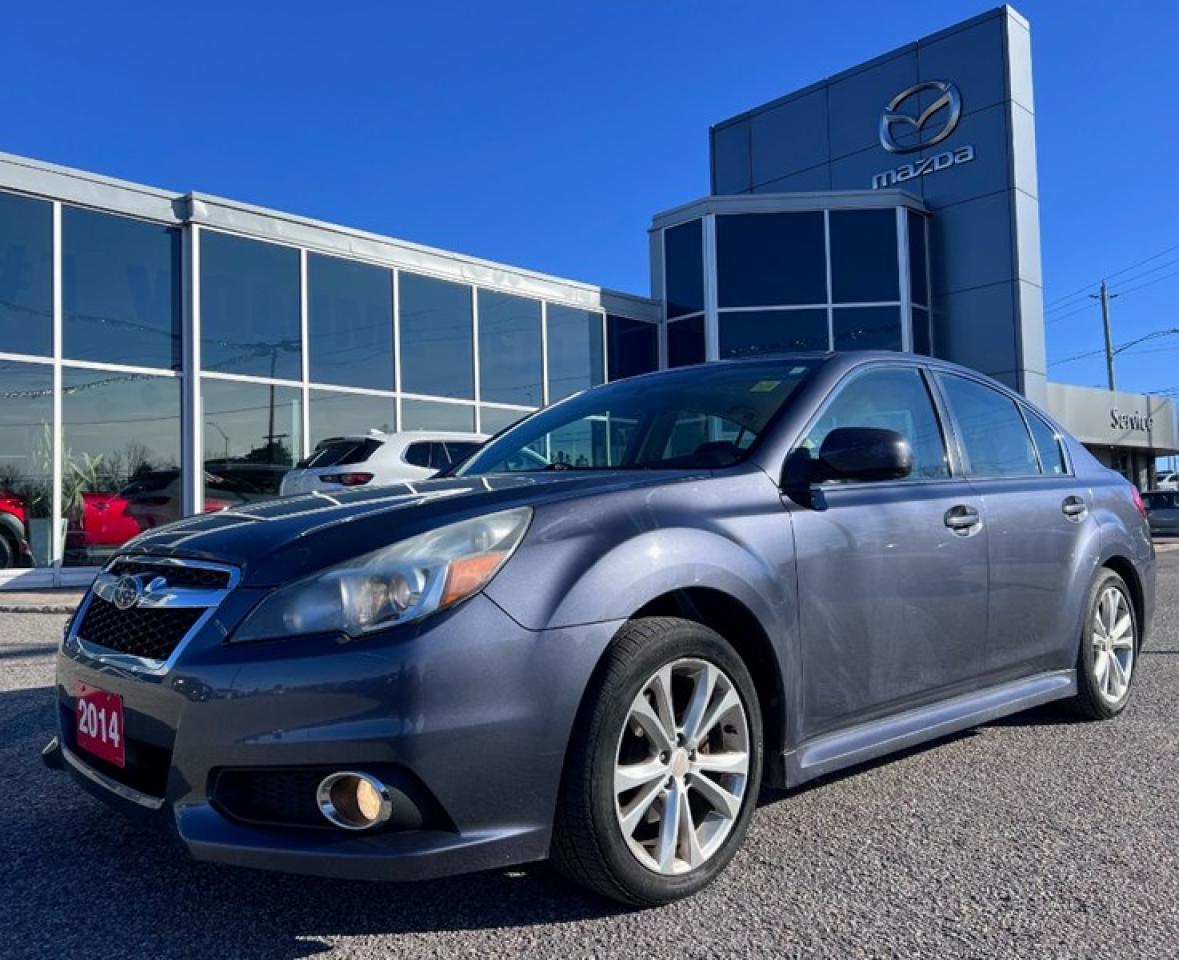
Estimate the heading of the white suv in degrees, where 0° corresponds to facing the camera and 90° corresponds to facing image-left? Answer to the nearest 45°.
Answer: approximately 225°

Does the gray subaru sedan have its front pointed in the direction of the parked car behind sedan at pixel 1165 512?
no

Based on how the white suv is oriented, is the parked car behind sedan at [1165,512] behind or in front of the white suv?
in front

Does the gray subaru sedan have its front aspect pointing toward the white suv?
no

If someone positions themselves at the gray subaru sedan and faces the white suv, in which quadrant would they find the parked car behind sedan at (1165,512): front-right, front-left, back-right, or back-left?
front-right

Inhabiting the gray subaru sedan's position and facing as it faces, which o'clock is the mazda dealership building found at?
The mazda dealership building is roughly at 4 o'clock from the gray subaru sedan.

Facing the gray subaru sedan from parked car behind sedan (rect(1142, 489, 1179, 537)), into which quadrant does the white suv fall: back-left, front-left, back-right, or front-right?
front-right

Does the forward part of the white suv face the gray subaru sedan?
no

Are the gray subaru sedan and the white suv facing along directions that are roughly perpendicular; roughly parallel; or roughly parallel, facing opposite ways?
roughly parallel, facing opposite ways

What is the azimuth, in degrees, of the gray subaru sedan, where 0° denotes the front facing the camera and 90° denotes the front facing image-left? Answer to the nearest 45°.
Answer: approximately 45°
